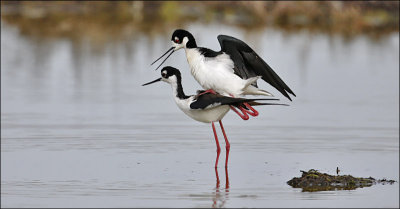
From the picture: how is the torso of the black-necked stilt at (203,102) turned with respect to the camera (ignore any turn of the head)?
to the viewer's left

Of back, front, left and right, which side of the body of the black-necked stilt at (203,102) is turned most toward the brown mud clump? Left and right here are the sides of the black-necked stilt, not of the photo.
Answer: back

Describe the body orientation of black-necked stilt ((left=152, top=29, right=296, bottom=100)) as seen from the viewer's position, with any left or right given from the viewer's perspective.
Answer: facing to the left of the viewer
